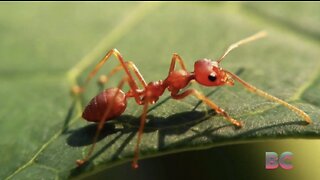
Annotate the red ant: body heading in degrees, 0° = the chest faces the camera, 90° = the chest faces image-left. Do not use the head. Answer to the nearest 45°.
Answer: approximately 270°
